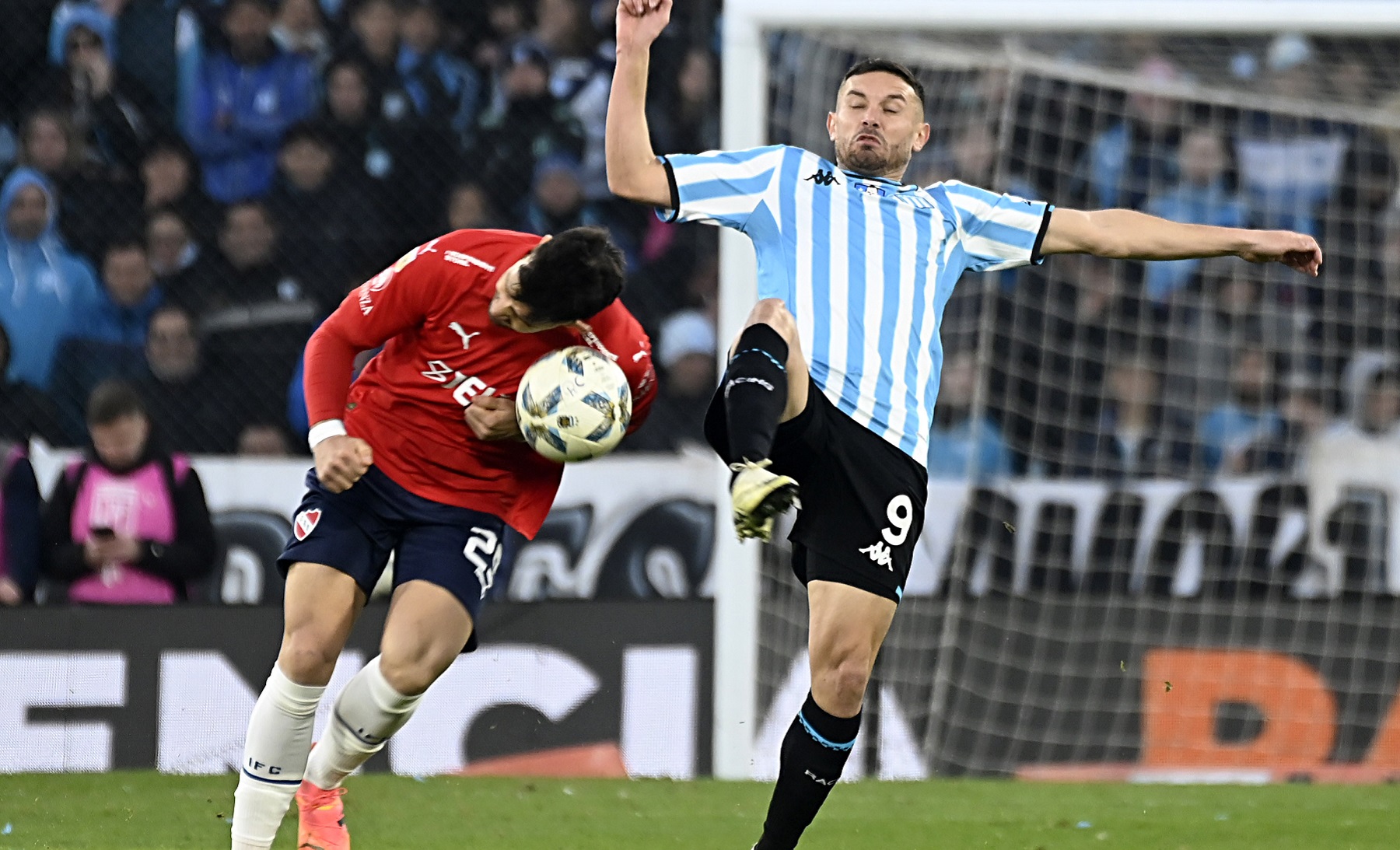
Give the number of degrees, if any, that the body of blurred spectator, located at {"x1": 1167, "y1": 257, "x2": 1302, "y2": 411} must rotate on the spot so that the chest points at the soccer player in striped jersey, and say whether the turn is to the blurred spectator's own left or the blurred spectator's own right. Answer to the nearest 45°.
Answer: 0° — they already face them

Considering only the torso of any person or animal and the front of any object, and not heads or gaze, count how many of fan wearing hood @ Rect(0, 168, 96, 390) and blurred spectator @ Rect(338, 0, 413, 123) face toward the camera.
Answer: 2

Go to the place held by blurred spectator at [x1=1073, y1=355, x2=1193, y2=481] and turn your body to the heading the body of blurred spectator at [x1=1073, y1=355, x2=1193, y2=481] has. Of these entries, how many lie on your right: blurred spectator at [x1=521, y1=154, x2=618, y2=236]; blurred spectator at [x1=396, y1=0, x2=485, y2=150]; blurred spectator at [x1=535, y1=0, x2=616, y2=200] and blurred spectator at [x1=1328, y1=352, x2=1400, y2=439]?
3

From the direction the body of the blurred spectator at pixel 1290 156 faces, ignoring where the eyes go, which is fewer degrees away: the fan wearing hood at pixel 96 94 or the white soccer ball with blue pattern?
the white soccer ball with blue pattern

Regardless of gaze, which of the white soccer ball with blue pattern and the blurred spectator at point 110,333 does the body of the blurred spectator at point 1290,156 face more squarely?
the white soccer ball with blue pattern

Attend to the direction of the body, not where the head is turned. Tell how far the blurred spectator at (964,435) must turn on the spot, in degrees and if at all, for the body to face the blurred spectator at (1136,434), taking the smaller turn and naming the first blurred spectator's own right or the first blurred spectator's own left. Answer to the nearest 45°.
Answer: approximately 90° to the first blurred spectator's own left

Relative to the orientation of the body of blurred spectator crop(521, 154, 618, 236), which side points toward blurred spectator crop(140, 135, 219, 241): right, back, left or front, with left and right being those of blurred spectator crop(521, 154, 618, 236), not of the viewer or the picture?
right

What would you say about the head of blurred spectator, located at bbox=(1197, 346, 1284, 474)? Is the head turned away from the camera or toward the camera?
toward the camera

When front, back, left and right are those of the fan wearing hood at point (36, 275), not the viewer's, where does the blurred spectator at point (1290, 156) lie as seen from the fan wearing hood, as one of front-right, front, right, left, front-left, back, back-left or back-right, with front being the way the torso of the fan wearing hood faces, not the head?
left

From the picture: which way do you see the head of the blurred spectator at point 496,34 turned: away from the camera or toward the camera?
toward the camera

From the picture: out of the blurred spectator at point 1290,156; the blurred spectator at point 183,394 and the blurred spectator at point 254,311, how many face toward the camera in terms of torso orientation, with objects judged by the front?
3

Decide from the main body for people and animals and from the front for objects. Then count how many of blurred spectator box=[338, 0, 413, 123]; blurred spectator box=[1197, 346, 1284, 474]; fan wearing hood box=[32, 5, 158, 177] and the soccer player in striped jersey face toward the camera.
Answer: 4

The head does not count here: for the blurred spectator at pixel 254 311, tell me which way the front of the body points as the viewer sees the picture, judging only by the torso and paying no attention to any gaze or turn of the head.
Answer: toward the camera

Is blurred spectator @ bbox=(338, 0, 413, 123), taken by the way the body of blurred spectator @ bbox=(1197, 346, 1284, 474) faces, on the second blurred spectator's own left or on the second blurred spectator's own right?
on the second blurred spectator's own right

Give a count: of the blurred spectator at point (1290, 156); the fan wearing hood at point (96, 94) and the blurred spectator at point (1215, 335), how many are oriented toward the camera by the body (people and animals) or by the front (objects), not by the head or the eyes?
3

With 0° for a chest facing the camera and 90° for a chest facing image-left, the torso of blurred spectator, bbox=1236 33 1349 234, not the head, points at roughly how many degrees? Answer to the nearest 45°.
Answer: approximately 0°

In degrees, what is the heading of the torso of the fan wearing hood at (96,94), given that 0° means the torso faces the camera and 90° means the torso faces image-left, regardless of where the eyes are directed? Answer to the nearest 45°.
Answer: approximately 0°

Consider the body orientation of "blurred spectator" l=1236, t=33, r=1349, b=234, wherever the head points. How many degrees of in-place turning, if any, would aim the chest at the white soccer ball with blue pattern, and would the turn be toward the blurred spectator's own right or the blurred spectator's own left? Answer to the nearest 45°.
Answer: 0° — they already face it

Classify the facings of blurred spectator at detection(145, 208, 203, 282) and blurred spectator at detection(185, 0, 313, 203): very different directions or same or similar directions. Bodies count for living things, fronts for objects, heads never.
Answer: same or similar directions
